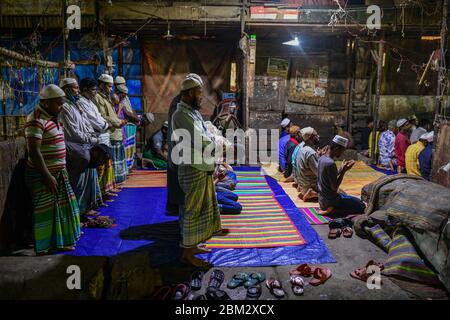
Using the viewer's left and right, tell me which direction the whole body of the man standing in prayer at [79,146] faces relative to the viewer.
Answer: facing to the right of the viewer

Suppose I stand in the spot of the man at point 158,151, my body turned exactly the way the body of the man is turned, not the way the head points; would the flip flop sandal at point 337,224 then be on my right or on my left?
on my right

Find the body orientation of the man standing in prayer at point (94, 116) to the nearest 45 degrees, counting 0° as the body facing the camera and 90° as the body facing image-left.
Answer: approximately 270°

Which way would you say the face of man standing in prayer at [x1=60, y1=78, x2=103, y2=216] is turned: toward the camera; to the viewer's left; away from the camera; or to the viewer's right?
to the viewer's right

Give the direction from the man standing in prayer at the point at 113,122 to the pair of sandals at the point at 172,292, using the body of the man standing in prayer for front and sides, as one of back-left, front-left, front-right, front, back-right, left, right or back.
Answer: right
